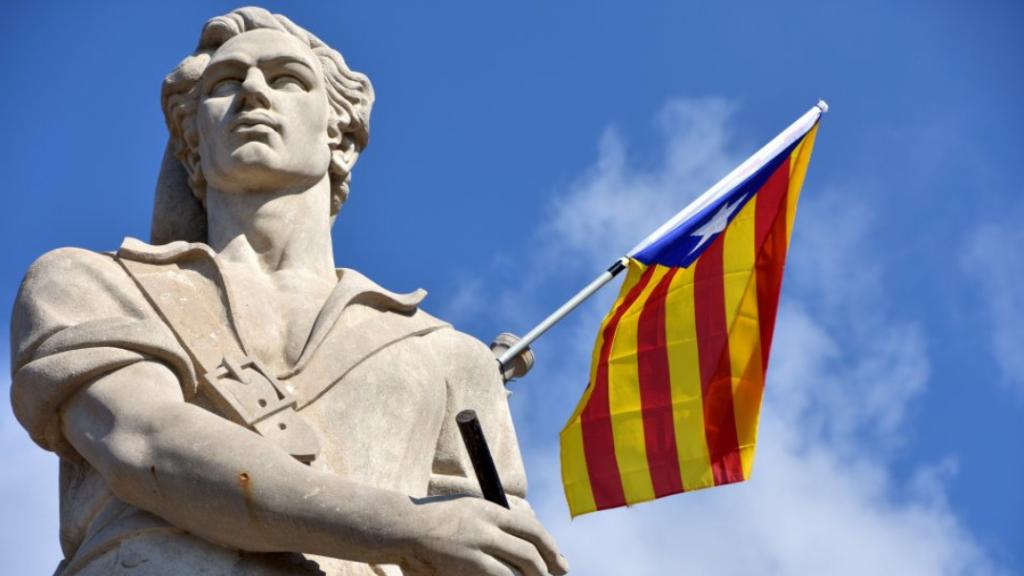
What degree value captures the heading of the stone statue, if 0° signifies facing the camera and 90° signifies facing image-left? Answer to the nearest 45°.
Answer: approximately 0°

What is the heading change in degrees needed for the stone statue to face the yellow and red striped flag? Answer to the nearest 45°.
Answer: approximately 135° to its left

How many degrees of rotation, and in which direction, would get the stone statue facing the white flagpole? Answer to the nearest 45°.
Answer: approximately 135° to its left
